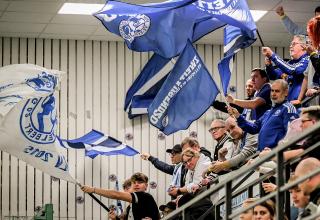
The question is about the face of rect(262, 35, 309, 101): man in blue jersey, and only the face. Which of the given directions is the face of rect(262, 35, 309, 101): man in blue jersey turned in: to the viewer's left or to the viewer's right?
to the viewer's left

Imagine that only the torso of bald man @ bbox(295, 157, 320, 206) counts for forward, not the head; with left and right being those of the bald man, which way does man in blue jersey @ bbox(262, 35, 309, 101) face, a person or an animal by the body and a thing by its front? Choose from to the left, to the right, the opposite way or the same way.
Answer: the same way

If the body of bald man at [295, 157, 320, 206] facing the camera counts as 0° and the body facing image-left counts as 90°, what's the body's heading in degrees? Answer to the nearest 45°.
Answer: approximately 90°

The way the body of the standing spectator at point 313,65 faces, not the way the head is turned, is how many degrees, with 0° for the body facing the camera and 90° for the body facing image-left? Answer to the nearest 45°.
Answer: approximately 90°

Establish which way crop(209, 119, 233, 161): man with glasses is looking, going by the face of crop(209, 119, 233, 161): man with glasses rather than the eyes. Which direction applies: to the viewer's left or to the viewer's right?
to the viewer's left

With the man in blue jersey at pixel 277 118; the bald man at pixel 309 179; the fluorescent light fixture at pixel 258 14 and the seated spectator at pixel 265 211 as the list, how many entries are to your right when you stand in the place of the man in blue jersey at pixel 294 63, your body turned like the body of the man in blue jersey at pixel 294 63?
1

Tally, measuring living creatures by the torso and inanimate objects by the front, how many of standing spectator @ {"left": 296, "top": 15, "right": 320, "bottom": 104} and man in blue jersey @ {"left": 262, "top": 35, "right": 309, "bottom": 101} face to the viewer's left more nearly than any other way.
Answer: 2

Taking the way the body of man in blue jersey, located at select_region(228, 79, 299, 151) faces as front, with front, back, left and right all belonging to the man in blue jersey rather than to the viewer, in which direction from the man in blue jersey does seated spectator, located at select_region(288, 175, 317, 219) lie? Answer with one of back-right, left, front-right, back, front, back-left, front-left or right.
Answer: front-left

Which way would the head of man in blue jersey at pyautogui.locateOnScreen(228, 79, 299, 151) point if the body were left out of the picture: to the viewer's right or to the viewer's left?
to the viewer's left
